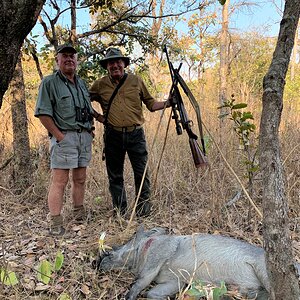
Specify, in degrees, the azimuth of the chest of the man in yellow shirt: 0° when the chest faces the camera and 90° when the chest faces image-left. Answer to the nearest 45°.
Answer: approximately 0°

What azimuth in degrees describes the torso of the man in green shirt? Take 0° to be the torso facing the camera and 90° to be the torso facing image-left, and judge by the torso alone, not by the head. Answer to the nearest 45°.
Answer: approximately 315°

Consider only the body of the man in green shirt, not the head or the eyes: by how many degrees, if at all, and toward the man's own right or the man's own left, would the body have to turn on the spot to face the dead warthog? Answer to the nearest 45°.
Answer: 0° — they already face it
